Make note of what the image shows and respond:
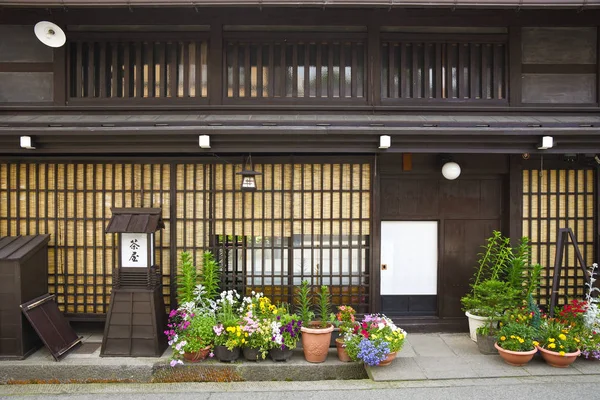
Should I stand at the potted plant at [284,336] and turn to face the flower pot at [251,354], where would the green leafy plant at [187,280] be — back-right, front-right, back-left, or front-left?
front-right

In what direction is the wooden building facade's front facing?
toward the camera
